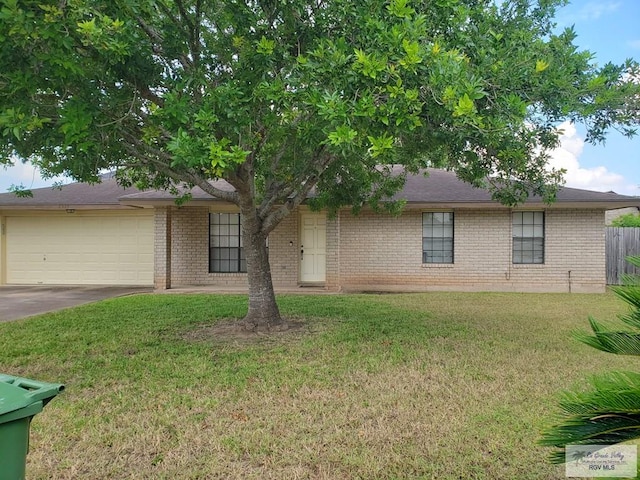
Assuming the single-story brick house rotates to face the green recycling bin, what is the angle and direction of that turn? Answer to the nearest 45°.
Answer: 0° — it already faces it

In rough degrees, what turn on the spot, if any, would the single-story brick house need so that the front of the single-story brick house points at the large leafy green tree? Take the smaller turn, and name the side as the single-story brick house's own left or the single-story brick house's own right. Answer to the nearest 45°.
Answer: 0° — it already faces it

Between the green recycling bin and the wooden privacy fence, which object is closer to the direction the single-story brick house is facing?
the green recycling bin

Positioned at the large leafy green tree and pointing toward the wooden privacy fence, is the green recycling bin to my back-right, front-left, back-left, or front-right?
back-right

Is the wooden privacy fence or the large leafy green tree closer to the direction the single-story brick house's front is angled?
the large leafy green tree

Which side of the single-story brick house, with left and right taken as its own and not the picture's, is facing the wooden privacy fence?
left

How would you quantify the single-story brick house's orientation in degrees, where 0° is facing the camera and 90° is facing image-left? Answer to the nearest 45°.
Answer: approximately 0°
